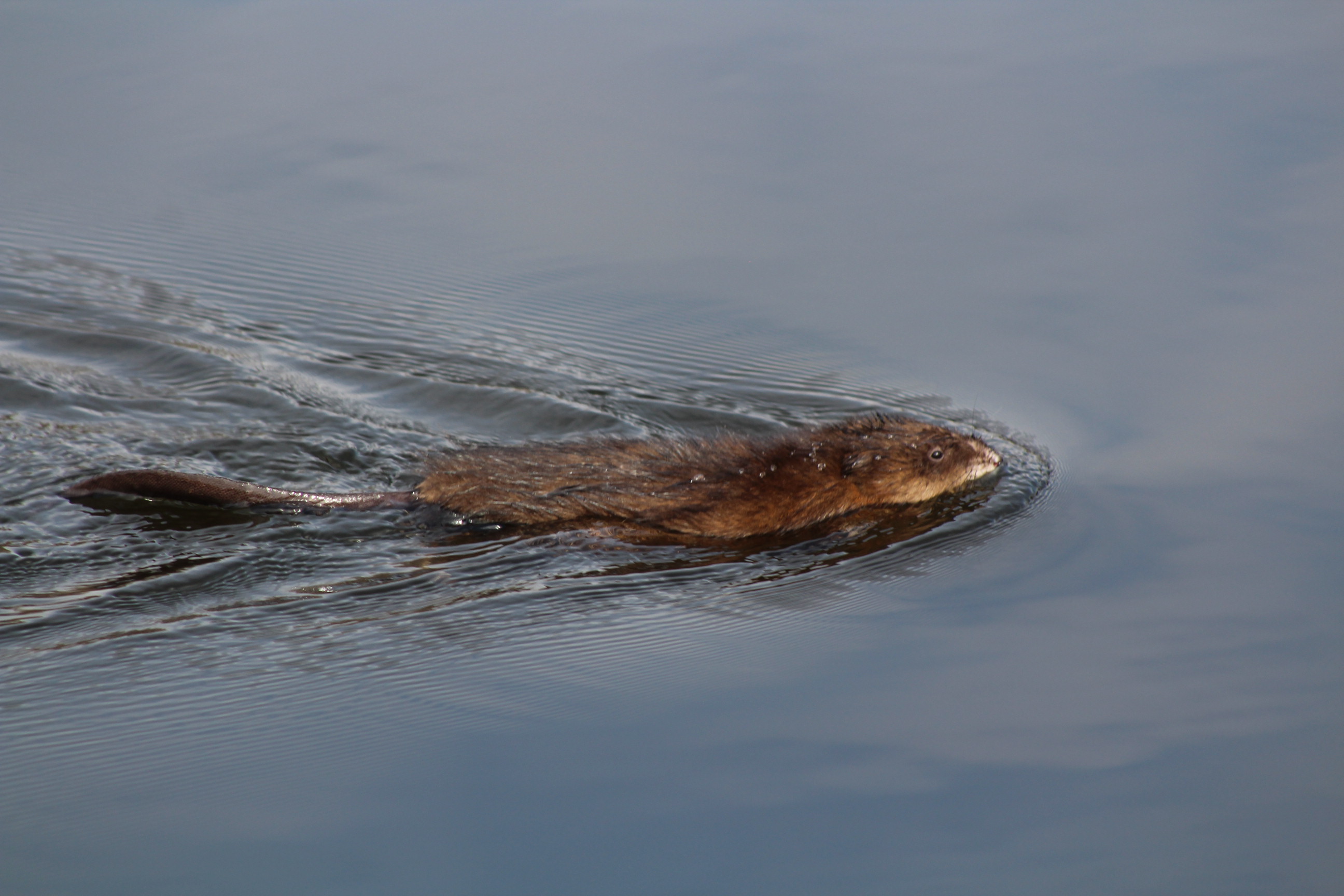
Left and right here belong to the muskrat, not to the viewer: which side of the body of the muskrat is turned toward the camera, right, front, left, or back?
right
